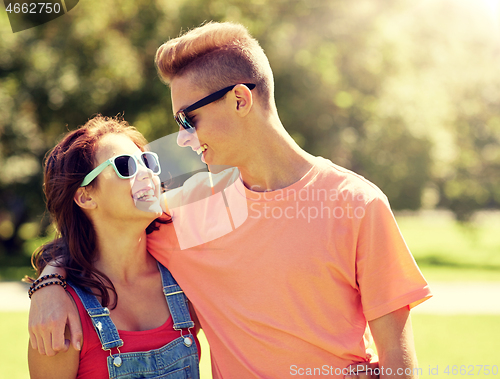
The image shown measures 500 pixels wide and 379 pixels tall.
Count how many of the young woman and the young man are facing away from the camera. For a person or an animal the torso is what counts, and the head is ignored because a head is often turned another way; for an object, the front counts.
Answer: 0

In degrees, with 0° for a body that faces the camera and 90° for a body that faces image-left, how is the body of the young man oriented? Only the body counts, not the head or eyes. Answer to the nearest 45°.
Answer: approximately 45°

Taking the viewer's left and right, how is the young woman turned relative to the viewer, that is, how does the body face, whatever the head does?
facing the viewer and to the right of the viewer

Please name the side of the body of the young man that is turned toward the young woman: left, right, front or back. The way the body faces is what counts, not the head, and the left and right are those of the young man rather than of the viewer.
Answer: right
